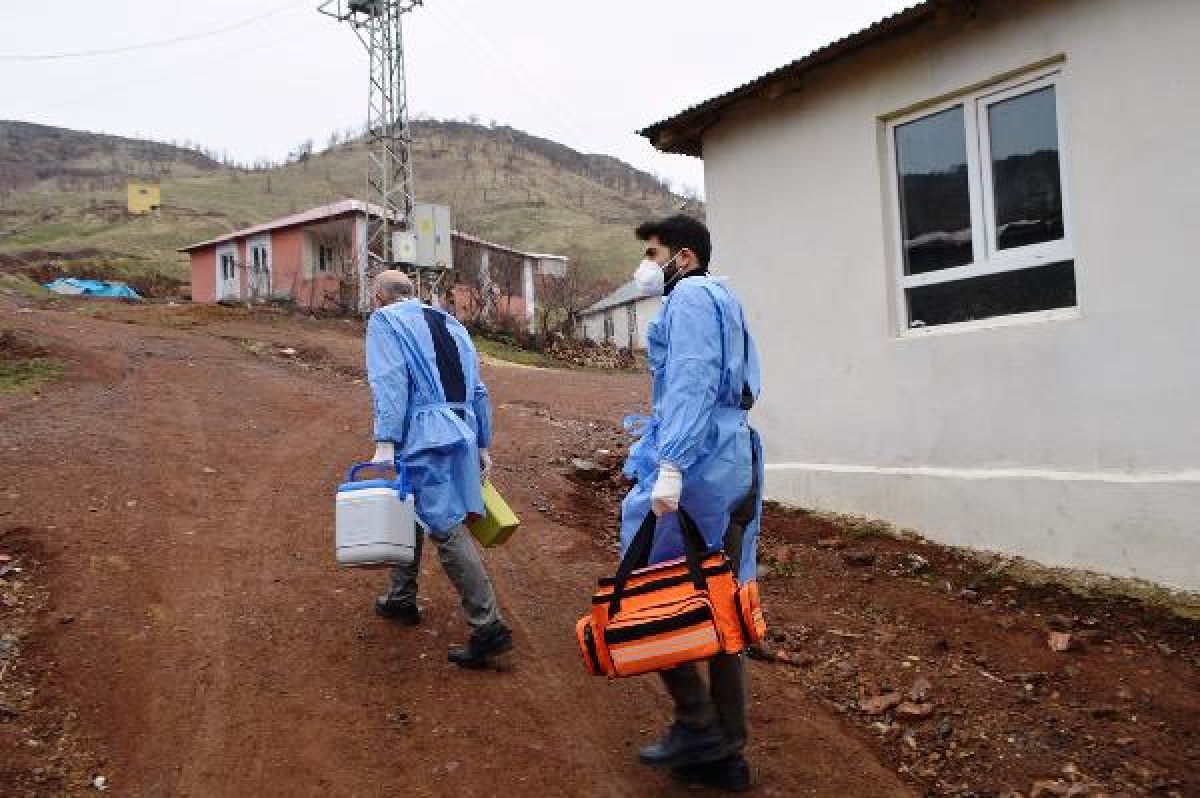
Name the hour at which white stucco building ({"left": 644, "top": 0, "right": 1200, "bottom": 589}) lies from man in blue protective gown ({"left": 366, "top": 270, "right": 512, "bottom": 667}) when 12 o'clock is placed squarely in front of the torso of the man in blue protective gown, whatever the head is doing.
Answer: The white stucco building is roughly at 4 o'clock from the man in blue protective gown.

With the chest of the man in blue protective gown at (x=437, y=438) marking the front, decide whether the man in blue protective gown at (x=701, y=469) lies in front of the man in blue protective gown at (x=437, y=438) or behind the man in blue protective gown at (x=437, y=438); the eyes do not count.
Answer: behind

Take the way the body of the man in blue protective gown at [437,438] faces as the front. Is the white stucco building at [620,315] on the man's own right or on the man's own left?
on the man's own right

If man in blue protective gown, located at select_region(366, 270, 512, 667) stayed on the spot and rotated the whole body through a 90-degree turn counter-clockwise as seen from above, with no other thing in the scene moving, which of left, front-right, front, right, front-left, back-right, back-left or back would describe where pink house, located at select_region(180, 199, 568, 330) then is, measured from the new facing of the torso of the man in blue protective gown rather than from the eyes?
back-right

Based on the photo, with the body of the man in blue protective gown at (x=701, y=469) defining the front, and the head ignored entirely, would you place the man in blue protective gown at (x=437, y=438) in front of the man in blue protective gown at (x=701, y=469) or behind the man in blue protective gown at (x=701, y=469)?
in front

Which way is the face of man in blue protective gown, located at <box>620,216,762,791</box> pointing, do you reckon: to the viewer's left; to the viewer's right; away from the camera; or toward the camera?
to the viewer's left

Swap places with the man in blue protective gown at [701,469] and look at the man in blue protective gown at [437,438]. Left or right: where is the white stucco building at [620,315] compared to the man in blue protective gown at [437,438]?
right

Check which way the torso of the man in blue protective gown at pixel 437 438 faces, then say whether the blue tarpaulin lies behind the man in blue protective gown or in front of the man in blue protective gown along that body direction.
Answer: in front

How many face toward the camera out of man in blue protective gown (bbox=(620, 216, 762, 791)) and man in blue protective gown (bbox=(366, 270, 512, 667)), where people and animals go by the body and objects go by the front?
0

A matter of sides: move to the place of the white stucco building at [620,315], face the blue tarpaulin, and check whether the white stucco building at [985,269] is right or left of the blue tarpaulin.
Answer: left

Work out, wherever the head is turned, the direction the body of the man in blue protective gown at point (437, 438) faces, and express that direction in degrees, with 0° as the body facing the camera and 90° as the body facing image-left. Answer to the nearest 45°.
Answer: approximately 135°
